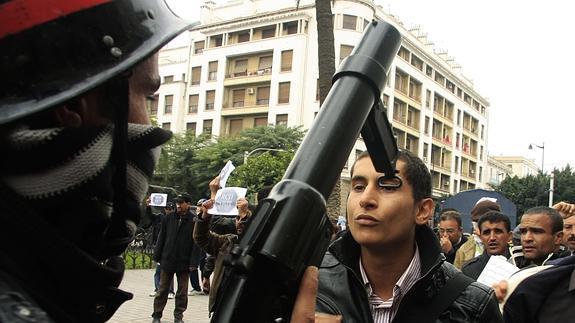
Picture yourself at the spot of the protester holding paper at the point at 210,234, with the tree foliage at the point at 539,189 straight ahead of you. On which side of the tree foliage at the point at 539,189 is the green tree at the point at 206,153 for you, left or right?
left

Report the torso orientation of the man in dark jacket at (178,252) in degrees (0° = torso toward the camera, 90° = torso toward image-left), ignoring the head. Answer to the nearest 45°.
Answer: approximately 0°

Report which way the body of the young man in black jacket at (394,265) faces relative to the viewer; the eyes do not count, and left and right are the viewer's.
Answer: facing the viewer and to the left of the viewer

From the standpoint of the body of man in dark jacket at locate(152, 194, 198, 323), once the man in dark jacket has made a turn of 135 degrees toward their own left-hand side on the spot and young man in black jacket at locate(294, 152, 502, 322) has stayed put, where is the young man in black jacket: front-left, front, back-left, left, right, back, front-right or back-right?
back-right

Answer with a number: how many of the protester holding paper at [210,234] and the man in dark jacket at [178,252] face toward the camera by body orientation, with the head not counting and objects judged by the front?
2

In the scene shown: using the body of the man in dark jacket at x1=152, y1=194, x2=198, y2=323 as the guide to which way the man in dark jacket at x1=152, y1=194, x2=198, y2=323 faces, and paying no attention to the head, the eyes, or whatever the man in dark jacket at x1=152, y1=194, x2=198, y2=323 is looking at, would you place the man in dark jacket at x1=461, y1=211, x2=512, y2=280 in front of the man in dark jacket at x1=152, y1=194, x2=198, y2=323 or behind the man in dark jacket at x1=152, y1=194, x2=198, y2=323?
in front

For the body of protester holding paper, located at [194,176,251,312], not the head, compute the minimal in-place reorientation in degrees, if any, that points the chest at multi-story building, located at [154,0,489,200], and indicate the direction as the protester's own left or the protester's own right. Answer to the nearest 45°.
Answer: approximately 180°

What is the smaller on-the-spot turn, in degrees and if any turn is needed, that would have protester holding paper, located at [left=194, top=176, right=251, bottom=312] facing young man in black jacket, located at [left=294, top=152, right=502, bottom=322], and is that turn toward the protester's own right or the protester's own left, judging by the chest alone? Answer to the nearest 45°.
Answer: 0° — they already face them

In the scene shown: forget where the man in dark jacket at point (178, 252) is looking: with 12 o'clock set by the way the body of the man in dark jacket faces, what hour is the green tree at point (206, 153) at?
The green tree is roughly at 6 o'clock from the man in dark jacket.

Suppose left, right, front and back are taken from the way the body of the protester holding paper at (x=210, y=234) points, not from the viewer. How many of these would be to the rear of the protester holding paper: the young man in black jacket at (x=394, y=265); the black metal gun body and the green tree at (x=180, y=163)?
1

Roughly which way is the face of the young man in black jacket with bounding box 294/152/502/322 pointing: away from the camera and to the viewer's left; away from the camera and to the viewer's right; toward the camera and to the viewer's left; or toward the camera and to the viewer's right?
toward the camera and to the viewer's left

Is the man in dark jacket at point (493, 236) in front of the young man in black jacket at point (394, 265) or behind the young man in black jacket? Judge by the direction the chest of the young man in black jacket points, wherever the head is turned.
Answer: behind

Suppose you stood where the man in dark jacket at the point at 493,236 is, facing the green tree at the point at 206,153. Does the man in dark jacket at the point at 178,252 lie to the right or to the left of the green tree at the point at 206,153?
left

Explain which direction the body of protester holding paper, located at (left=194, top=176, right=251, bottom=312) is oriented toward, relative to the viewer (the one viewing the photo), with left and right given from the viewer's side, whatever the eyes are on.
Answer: facing the viewer

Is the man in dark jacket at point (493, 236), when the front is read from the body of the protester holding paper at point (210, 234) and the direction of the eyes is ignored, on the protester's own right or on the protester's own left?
on the protester's own left
